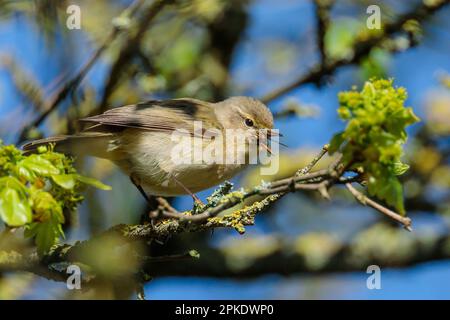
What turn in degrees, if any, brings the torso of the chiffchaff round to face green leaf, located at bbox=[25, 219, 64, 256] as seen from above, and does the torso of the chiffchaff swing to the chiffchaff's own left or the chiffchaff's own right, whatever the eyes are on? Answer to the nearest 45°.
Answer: approximately 180°

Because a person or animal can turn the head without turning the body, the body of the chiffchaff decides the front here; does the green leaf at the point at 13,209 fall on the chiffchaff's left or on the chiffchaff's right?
on the chiffchaff's right

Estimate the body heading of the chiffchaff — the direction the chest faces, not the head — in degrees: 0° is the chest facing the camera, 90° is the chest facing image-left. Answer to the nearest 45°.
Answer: approximately 270°
